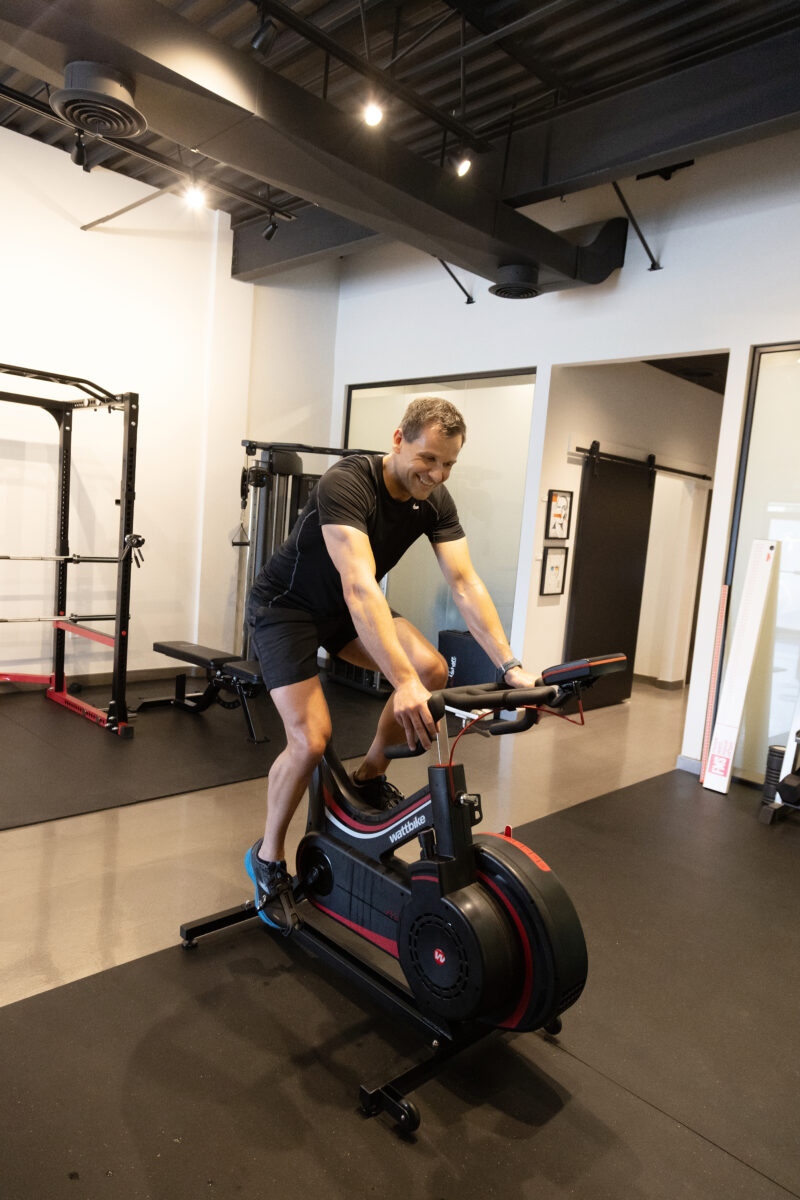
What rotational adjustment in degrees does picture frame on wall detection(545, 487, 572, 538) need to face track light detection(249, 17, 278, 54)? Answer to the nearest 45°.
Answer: approximately 90° to its right

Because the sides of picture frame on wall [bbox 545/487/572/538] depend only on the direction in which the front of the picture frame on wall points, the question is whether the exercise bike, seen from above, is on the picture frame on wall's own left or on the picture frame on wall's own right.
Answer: on the picture frame on wall's own right

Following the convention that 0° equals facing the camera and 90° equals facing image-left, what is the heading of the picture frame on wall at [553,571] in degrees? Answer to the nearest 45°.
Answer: approximately 315°

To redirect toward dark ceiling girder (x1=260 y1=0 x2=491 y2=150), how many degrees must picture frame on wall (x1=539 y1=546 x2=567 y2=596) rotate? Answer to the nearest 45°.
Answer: approximately 90° to its right
